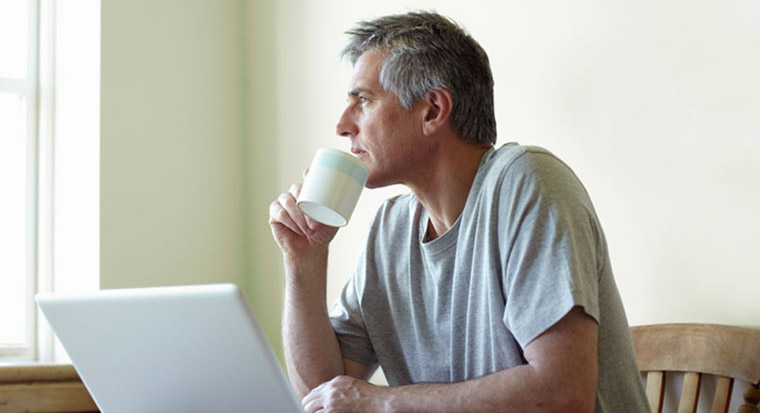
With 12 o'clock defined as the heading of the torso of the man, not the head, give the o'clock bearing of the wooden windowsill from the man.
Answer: The wooden windowsill is roughly at 1 o'clock from the man.

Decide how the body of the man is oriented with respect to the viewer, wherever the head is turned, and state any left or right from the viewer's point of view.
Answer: facing the viewer and to the left of the viewer

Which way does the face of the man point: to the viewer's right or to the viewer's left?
to the viewer's left
